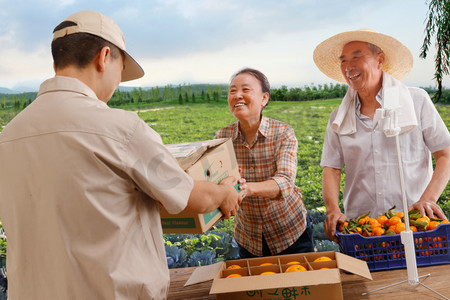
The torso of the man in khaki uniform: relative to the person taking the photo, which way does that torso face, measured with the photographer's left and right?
facing away from the viewer and to the right of the viewer

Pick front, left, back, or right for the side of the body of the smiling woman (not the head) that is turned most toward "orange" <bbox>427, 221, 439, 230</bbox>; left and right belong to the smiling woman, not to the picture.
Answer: left

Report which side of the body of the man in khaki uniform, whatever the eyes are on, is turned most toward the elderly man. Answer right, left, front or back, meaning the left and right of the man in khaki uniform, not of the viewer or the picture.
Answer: front

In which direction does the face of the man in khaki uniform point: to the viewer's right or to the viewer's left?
to the viewer's right

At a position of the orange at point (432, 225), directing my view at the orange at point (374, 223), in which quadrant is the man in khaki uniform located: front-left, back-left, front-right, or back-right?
front-left

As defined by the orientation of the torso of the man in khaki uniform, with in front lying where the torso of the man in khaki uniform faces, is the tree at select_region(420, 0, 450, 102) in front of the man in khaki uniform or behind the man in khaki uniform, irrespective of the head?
in front

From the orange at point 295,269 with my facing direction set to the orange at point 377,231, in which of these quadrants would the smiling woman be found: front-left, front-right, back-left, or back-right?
front-left

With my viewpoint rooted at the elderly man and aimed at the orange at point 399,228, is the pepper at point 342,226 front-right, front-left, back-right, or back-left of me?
front-right

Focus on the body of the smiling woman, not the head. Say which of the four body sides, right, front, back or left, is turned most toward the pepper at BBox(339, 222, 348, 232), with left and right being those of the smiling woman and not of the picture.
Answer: left

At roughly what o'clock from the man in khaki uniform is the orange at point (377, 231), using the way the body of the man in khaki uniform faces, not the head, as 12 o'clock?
The orange is roughly at 1 o'clock from the man in khaki uniform.

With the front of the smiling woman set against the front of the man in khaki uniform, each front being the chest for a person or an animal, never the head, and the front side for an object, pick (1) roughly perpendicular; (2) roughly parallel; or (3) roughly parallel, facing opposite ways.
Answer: roughly parallel, facing opposite ways
